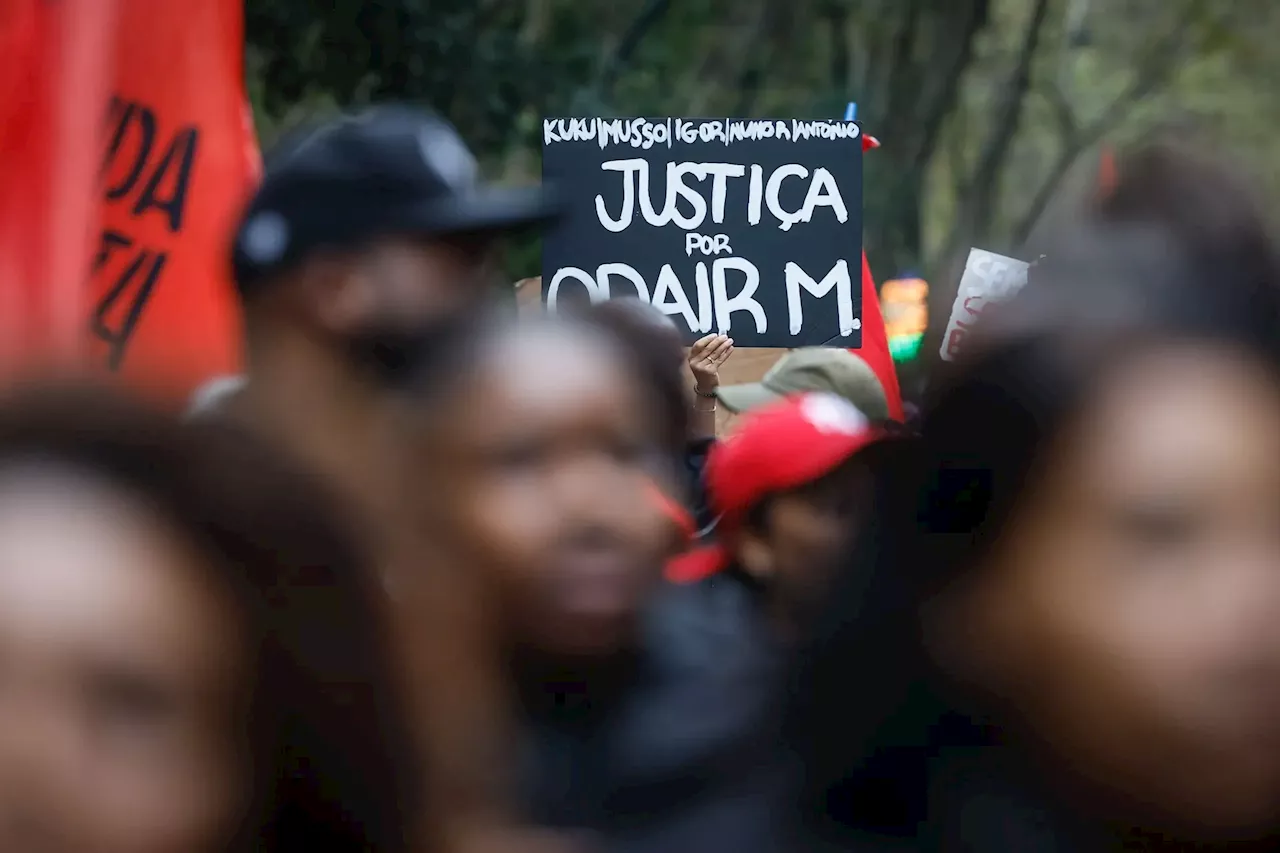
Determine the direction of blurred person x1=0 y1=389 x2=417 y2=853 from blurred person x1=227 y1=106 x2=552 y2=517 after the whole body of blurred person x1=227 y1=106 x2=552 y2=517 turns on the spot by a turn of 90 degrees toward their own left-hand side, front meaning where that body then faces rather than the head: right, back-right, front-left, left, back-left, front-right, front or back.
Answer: back

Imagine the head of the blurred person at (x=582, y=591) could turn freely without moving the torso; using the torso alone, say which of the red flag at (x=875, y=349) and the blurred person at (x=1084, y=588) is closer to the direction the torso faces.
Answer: the blurred person

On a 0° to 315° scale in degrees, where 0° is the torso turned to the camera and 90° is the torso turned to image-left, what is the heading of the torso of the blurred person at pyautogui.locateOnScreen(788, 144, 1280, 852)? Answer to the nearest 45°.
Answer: approximately 315°

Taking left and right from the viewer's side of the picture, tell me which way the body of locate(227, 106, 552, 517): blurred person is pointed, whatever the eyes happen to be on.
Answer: facing to the right of the viewer

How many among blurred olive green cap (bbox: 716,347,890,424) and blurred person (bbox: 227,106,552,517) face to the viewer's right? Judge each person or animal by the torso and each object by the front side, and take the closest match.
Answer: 1

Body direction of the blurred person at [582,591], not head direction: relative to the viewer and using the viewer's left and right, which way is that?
facing the viewer and to the right of the viewer

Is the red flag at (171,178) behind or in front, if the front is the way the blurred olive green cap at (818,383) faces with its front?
in front

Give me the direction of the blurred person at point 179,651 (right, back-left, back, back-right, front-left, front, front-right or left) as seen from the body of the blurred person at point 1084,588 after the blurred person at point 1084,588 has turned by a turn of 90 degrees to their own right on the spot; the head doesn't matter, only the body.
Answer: front
